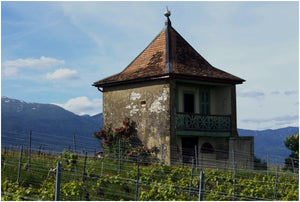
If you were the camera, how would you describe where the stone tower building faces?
facing the viewer and to the right of the viewer
